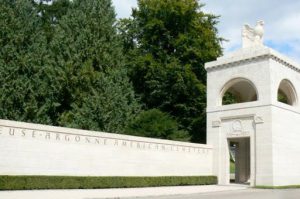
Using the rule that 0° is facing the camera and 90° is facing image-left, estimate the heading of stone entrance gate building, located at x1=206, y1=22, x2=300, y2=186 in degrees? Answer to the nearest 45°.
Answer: approximately 45°

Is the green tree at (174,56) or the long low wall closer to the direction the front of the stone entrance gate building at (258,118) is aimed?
the long low wall

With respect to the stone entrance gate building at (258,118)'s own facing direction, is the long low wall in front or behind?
in front

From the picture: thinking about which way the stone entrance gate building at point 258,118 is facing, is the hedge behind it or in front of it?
in front

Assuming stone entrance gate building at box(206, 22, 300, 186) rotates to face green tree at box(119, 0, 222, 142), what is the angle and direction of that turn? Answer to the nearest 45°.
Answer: approximately 90° to its right

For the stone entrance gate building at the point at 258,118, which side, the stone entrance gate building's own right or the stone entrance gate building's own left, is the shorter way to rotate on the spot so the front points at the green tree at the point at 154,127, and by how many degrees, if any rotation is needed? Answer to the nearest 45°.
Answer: approximately 45° to the stone entrance gate building's own right

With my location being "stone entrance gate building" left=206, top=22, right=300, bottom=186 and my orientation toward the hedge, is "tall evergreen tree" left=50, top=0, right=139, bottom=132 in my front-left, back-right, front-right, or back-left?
front-right

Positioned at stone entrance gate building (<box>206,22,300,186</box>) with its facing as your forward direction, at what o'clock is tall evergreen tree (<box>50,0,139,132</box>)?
The tall evergreen tree is roughly at 2 o'clock from the stone entrance gate building.

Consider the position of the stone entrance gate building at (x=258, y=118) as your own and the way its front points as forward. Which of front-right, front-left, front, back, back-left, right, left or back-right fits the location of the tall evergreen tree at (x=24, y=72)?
front-right

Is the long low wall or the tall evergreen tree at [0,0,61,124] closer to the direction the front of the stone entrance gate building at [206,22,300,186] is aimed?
the long low wall
